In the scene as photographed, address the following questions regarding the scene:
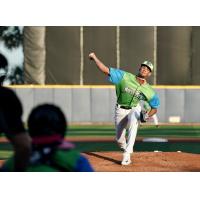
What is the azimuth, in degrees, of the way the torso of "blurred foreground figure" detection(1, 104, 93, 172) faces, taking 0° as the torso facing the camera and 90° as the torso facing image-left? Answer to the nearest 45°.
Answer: approximately 180°

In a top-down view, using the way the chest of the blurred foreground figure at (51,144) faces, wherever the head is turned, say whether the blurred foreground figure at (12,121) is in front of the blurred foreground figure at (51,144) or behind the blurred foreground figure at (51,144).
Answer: behind

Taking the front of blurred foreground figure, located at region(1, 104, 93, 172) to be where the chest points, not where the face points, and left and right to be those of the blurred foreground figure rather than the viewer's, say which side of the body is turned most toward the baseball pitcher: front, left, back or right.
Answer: front
